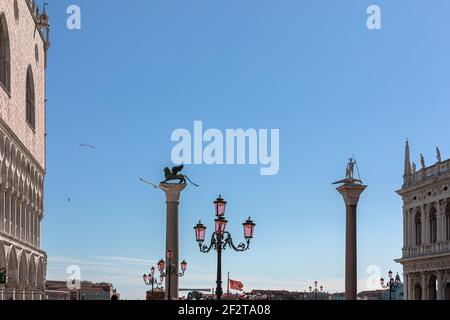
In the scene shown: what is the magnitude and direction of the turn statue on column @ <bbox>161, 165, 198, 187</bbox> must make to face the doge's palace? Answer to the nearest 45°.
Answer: approximately 45° to its left

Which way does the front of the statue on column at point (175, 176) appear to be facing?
to the viewer's left

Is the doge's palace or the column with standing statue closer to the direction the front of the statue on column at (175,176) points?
the doge's palace

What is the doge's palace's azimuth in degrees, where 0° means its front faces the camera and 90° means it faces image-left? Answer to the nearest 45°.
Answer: approximately 270°

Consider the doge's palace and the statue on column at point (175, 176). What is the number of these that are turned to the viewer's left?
1

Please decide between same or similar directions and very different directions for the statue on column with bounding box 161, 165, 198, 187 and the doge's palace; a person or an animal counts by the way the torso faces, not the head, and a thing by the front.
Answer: very different directions

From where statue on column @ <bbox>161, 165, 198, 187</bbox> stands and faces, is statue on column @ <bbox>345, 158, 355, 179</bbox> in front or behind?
behind
